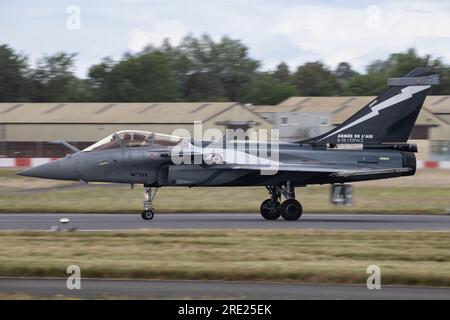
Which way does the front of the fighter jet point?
to the viewer's left
